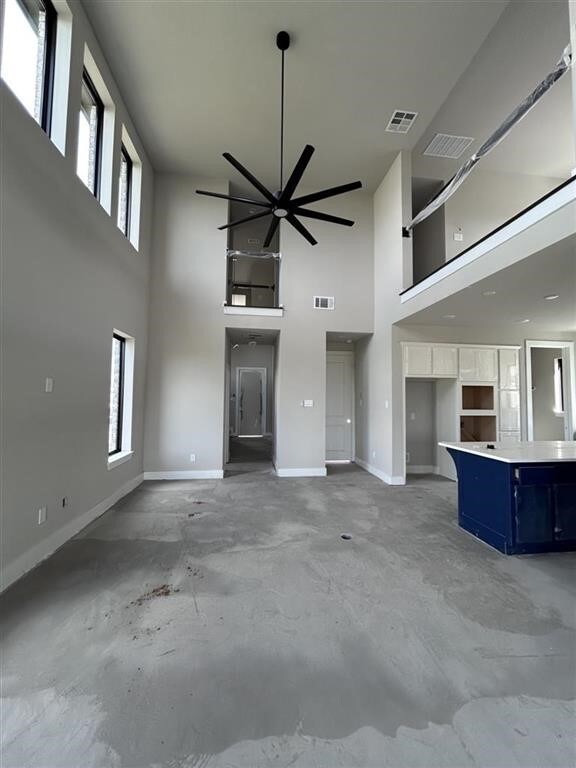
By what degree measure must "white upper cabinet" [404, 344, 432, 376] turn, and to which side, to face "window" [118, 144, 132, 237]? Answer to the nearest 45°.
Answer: approximately 45° to its right

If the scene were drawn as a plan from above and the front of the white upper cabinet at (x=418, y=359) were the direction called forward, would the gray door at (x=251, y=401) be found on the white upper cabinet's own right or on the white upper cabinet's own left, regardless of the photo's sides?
on the white upper cabinet's own right

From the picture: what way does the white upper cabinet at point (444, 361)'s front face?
toward the camera

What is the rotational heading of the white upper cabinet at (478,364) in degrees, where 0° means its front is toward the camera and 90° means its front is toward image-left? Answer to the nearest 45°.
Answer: approximately 0°

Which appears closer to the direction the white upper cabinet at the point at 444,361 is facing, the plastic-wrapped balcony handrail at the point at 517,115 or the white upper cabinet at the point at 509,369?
the plastic-wrapped balcony handrail

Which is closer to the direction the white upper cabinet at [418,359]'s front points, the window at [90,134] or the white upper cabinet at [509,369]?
the window

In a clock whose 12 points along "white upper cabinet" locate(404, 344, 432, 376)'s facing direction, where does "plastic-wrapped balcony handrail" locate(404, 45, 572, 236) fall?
The plastic-wrapped balcony handrail is roughly at 11 o'clock from the white upper cabinet.

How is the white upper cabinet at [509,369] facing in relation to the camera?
toward the camera

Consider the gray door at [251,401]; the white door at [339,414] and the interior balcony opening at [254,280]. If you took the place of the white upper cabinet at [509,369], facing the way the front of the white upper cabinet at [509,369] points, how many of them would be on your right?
3

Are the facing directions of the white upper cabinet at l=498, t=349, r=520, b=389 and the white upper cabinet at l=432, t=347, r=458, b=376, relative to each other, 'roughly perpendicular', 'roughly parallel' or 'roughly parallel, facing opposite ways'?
roughly parallel

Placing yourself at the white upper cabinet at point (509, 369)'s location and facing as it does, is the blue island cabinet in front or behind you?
in front

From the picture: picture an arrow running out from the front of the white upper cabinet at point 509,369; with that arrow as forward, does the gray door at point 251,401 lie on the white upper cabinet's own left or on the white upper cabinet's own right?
on the white upper cabinet's own right

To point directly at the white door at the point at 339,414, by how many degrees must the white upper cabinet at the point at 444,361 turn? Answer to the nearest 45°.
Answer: approximately 135° to its right

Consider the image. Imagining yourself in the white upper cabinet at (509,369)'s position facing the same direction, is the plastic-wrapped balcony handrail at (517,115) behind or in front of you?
in front

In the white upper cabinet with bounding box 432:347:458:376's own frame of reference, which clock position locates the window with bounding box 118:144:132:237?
The window is roughly at 2 o'clock from the white upper cabinet.

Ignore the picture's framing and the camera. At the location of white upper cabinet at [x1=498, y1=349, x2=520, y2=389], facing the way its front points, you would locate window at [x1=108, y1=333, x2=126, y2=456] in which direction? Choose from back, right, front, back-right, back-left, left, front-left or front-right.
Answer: front-right
